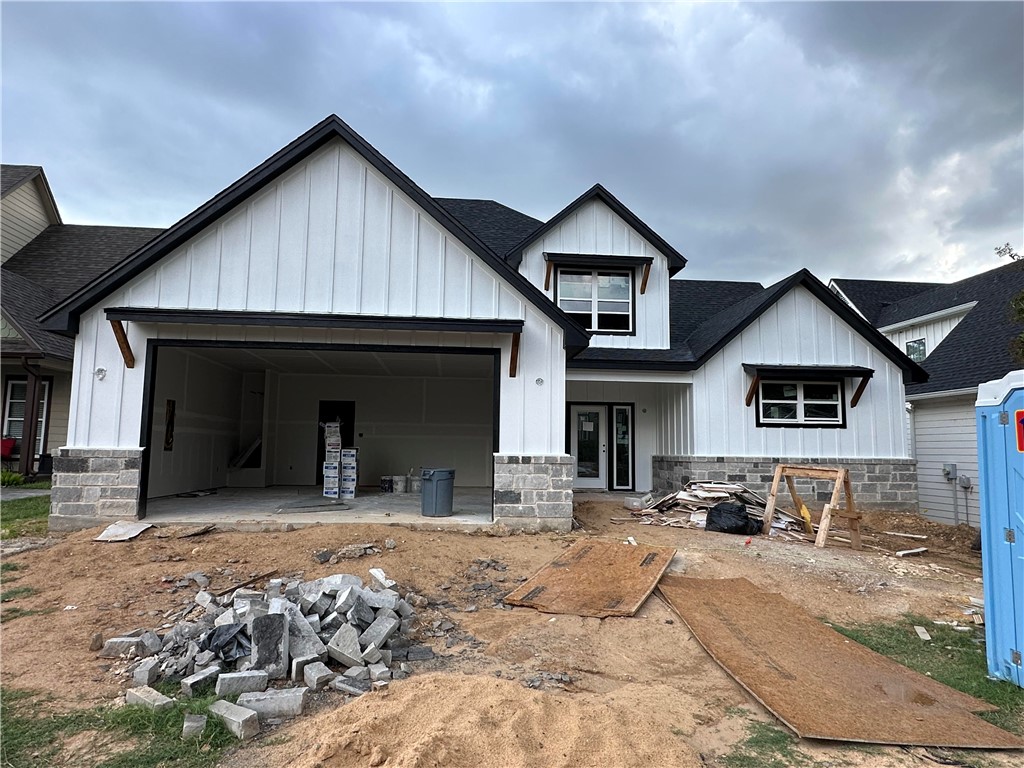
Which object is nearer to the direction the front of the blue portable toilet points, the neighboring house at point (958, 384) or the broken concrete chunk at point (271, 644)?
the broken concrete chunk

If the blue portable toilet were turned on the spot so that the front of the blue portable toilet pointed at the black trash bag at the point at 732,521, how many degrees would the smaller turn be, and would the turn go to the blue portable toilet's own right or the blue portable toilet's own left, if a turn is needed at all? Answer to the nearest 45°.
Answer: approximately 90° to the blue portable toilet's own right

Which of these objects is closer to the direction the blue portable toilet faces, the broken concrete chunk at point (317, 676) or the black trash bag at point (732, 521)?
the broken concrete chunk

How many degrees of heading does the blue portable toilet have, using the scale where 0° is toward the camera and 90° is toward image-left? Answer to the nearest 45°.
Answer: approximately 45°

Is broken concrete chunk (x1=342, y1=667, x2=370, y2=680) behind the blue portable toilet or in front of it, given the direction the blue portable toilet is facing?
in front
